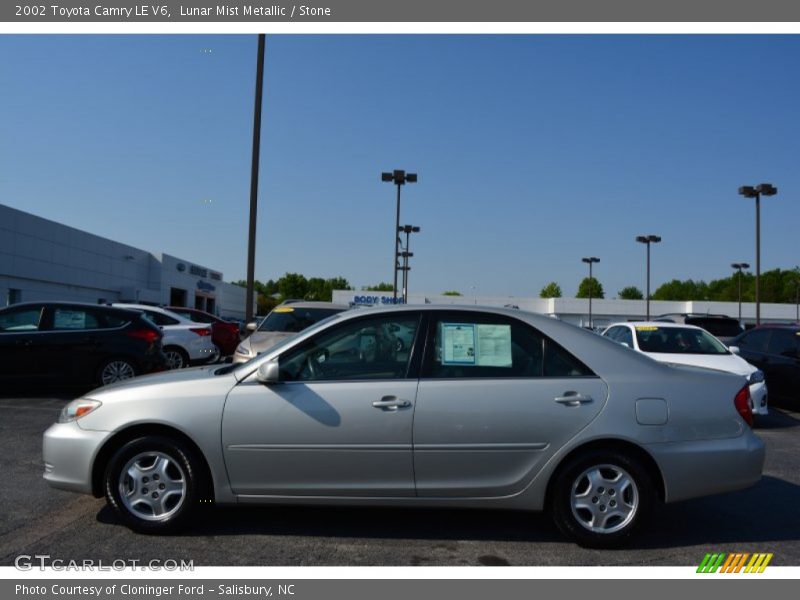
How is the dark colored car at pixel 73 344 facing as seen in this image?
to the viewer's left

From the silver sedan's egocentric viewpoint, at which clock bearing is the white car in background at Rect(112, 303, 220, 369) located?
The white car in background is roughly at 2 o'clock from the silver sedan.

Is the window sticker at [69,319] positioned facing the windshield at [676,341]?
no

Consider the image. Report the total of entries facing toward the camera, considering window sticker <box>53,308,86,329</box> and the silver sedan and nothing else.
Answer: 1

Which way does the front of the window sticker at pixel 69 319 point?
toward the camera

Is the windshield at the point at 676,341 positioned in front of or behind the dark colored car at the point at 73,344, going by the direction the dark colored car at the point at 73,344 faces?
behind

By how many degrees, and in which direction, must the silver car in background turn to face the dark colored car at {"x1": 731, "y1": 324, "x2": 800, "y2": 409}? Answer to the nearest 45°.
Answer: approximately 135° to its left

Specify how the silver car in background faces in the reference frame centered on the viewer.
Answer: facing the viewer and to the left of the viewer

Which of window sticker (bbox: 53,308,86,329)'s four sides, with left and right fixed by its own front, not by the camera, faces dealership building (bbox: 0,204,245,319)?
back

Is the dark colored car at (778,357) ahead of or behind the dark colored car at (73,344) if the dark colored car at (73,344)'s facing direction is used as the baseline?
behind

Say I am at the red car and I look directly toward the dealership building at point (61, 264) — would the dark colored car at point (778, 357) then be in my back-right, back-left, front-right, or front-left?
back-right

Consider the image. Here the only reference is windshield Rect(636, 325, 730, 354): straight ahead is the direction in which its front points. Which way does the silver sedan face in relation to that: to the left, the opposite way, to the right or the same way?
to the right

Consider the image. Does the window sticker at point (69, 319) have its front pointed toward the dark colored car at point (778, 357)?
no

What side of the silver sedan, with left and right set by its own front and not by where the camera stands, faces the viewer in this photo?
left

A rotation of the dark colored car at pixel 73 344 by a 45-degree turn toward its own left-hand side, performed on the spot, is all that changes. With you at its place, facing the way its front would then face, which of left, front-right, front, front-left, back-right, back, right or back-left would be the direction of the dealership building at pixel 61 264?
back-right

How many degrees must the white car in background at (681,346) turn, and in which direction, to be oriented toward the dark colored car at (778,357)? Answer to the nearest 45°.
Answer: approximately 90° to its left

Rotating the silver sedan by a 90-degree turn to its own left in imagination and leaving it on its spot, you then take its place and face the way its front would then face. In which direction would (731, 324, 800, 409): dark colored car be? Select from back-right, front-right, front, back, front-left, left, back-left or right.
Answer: back-left
